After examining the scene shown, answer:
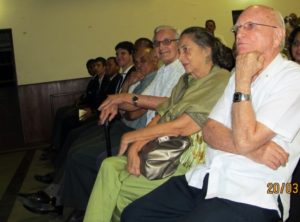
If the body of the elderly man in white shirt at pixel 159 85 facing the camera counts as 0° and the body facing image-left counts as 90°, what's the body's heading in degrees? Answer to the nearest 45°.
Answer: approximately 45°

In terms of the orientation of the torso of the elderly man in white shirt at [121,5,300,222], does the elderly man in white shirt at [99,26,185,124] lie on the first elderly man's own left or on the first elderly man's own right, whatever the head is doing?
on the first elderly man's own right

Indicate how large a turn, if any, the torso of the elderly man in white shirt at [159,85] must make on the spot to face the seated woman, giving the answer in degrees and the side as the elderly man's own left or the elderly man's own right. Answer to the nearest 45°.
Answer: approximately 45° to the elderly man's own left

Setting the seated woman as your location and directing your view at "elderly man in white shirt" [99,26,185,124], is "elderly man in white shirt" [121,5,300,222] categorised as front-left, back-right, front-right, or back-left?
back-right

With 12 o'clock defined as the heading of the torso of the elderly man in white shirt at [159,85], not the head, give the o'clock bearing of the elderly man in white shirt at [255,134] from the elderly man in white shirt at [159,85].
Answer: the elderly man in white shirt at [255,134] is roughly at 10 o'clock from the elderly man in white shirt at [159,85].

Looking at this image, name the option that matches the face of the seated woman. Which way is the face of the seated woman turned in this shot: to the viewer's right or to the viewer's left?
to the viewer's left

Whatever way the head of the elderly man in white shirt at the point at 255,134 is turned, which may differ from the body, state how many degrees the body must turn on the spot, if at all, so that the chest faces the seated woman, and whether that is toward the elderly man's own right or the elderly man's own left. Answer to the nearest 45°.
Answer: approximately 90° to the elderly man's own right
